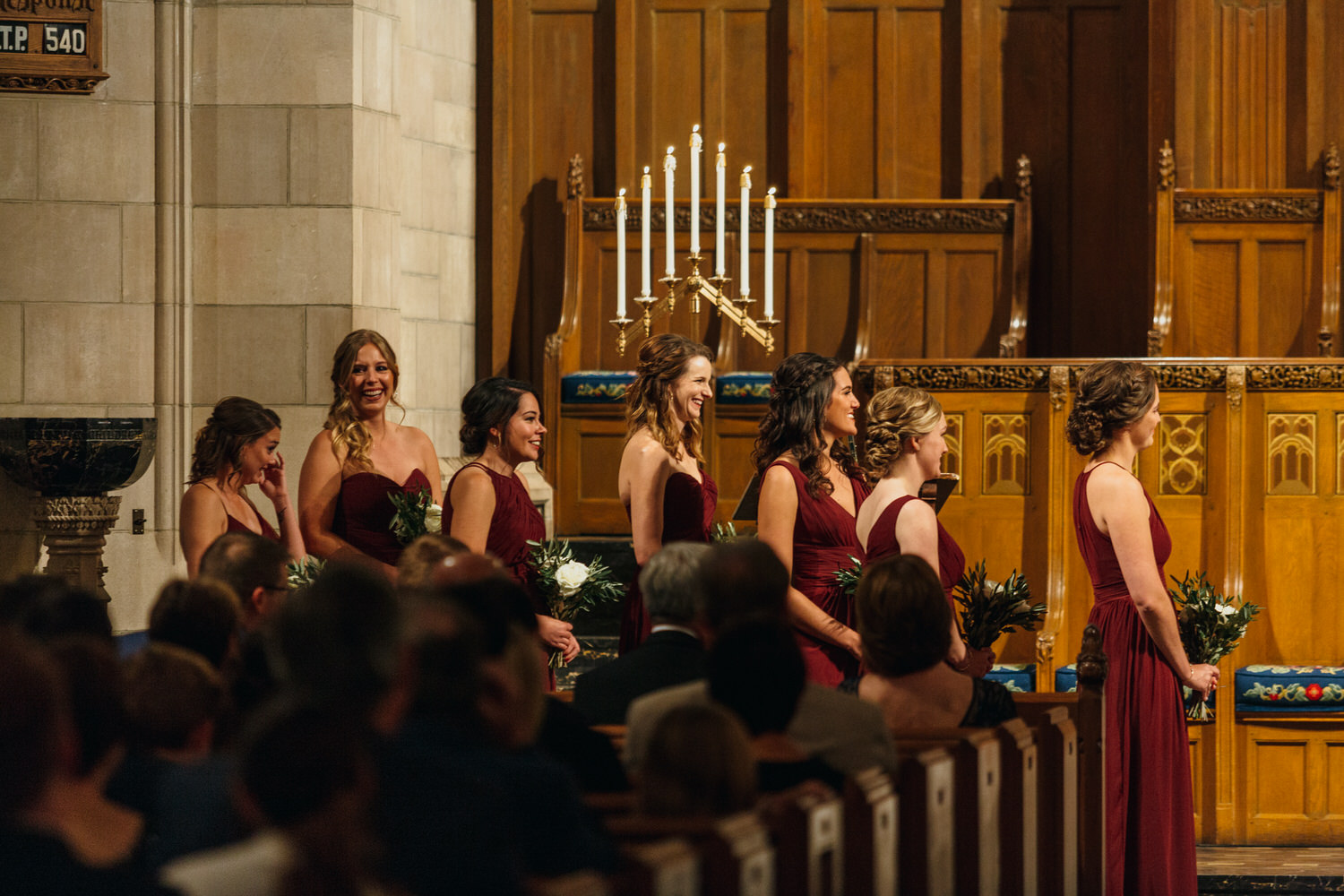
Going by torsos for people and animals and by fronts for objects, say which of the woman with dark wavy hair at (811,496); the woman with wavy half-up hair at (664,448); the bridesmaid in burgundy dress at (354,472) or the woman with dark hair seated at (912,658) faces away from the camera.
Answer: the woman with dark hair seated

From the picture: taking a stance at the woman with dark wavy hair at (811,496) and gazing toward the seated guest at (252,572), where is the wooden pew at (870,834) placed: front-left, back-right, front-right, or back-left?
front-left

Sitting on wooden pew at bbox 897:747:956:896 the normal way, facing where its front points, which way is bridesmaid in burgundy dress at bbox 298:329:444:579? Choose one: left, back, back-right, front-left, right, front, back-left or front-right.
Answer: left

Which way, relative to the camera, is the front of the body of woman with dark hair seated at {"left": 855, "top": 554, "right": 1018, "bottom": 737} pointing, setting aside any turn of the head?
away from the camera

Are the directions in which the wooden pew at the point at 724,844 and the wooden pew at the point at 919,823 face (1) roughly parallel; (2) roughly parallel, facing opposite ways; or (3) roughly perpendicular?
roughly parallel

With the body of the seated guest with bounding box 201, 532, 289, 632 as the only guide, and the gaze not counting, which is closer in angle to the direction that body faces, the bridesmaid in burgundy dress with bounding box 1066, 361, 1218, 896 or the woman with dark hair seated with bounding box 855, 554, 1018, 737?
the bridesmaid in burgundy dress

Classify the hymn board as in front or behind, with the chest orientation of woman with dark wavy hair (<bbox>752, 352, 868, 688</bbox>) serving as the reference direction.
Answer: behind

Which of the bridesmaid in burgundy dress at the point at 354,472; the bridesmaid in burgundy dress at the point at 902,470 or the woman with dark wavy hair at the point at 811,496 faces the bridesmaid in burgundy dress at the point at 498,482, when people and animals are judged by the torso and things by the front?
the bridesmaid in burgundy dress at the point at 354,472

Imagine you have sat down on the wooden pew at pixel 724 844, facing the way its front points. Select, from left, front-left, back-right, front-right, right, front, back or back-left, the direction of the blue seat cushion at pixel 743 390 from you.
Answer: front-left

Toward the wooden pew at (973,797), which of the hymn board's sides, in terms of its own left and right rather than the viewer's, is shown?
front

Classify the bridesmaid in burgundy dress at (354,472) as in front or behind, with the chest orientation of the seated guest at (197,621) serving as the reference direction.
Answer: in front

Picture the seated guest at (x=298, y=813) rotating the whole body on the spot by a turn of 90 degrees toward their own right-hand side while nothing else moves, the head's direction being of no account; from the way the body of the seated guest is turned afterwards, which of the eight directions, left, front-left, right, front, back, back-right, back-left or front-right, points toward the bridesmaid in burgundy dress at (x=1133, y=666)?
left

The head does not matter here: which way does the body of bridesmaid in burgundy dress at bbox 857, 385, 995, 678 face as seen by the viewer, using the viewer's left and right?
facing away from the viewer and to the right of the viewer

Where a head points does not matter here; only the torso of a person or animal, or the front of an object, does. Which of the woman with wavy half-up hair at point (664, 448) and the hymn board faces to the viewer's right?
the woman with wavy half-up hair

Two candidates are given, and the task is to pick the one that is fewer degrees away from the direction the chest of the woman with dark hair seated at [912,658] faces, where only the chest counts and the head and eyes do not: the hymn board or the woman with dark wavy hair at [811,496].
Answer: the woman with dark wavy hair

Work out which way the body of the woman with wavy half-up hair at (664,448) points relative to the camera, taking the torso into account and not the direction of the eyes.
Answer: to the viewer's right

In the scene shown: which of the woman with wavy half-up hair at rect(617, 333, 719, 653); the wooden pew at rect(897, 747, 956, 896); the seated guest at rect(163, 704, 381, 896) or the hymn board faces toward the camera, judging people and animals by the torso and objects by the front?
the hymn board

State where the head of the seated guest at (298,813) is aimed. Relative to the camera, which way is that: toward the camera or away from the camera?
away from the camera

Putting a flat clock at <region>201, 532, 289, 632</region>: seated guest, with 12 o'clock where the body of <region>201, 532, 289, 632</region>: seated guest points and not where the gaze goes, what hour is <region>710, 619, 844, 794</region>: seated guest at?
<region>710, 619, 844, 794</region>: seated guest is roughly at 3 o'clock from <region>201, 532, 289, 632</region>: seated guest.

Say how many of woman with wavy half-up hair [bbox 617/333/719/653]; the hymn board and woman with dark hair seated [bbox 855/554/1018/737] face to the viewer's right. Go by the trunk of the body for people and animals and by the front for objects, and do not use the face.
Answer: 1
